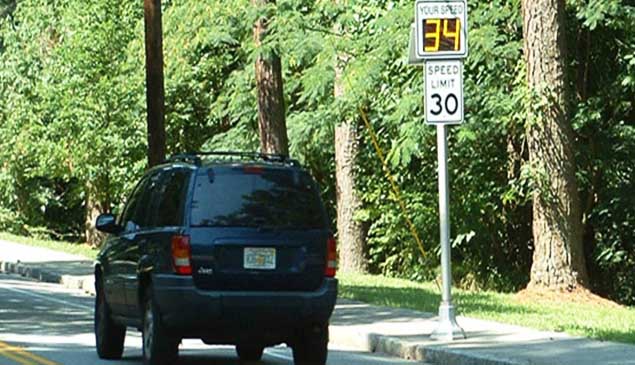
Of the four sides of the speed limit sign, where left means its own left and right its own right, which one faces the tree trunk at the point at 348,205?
back

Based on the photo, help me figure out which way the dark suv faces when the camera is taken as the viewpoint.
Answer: facing away from the viewer and to the left of the viewer

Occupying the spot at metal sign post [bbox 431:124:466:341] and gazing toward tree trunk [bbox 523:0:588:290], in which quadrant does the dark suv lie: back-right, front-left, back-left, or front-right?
back-left

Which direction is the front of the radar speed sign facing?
toward the camera

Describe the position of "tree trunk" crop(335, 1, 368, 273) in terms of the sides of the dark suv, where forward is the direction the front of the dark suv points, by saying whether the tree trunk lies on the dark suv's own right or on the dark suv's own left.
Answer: on the dark suv's own right

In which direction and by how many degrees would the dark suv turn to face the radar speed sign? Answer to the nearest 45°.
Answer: approximately 90° to its right

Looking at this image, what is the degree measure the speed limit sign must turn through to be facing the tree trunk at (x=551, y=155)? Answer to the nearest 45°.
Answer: approximately 180°

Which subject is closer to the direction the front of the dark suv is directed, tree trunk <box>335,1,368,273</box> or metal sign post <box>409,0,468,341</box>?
the tree trunk

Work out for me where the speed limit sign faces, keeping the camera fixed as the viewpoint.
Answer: facing the viewer

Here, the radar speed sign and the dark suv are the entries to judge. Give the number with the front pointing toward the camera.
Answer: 1
